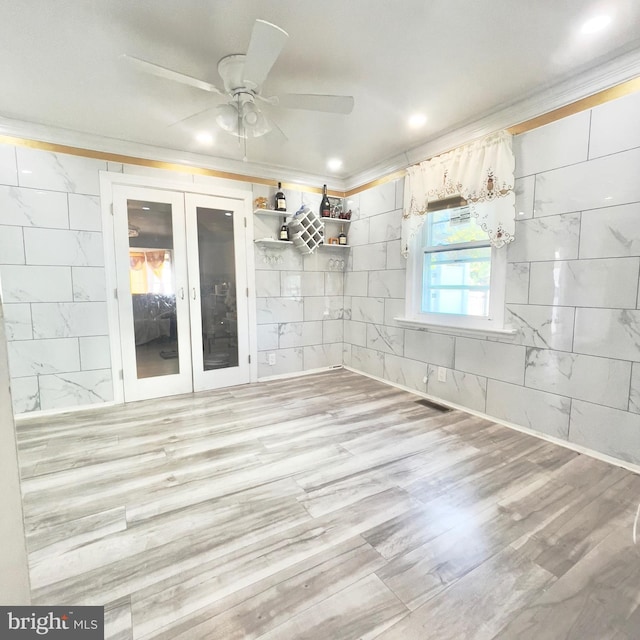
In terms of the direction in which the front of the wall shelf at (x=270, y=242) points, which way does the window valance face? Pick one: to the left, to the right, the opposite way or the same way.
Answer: to the right

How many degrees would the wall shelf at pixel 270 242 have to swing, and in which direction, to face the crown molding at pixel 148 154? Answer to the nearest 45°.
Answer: approximately 90° to its right

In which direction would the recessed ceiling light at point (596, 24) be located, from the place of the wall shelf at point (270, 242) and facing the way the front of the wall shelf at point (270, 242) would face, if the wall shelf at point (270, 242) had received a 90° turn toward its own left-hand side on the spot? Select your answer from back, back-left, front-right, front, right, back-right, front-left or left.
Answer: front-right

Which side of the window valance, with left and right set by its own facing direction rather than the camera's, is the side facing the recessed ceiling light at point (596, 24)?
left

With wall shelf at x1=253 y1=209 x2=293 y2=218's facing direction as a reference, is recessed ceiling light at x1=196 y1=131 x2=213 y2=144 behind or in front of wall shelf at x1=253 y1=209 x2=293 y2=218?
in front

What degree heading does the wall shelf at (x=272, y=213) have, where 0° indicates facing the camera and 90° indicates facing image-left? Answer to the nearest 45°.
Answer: approximately 0°

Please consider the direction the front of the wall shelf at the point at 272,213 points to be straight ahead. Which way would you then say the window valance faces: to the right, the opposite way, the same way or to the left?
to the right

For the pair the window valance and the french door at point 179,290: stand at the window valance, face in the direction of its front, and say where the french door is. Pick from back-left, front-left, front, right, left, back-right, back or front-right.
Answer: front-right

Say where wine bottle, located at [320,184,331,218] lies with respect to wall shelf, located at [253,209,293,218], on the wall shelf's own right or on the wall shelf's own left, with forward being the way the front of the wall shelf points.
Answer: on the wall shelf's own left

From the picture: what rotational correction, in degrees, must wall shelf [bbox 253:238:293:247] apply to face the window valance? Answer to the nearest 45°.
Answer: approximately 45° to its left

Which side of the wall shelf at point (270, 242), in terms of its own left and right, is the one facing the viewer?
front

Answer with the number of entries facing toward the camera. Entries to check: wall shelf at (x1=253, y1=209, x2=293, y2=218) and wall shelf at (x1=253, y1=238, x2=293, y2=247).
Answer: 2

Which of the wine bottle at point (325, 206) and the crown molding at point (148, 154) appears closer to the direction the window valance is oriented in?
the crown molding

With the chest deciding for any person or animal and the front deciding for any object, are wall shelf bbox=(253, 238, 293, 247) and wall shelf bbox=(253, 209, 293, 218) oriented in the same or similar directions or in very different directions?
same or similar directions
